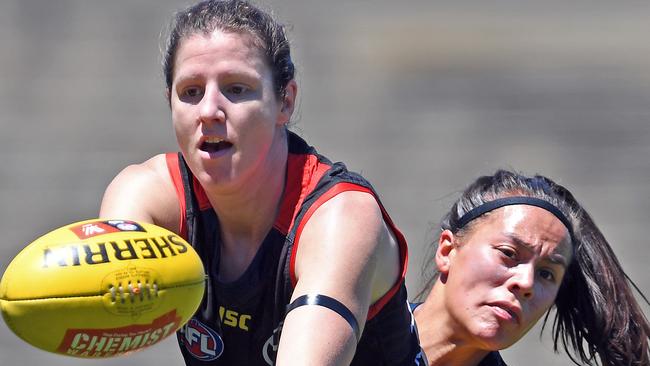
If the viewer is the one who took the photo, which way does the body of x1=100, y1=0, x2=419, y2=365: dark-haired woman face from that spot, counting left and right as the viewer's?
facing the viewer and to the left of the viewer

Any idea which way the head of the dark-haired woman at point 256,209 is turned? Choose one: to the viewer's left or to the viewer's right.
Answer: to the viewer's left

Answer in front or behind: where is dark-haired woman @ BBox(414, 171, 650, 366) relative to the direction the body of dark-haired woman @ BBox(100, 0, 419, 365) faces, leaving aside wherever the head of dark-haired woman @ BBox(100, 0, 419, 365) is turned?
behind
